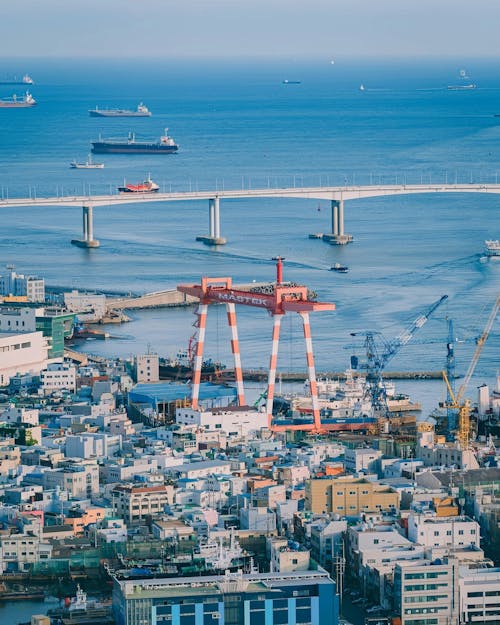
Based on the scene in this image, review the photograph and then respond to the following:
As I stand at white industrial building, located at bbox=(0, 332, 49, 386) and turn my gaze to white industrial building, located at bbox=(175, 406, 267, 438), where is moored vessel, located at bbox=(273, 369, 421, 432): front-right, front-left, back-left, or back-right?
front-left

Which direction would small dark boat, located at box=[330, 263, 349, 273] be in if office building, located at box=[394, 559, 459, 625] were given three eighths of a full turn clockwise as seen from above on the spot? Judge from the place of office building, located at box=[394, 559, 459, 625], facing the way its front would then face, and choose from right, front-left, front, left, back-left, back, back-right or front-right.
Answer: front-right

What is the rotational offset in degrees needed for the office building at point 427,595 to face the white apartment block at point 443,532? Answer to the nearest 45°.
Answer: approximately 180°

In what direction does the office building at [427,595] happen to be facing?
toward the camera

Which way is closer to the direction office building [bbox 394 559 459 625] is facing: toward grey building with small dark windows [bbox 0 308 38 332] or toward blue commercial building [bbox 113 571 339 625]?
the blue commercial building

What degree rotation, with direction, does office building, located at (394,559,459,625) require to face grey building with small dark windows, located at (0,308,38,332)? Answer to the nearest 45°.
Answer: approximately 135° to its right

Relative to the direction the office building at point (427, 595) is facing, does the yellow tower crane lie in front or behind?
behind

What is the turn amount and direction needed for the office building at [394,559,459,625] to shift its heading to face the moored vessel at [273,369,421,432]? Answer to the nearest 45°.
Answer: approximately 180°
